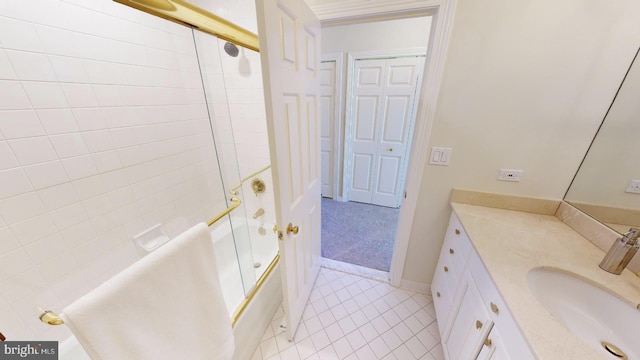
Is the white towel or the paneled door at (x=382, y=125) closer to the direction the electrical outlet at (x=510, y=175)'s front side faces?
the white towel

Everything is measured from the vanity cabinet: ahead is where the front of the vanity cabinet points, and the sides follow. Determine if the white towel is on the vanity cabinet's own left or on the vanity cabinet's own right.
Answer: on the vanity cabinet's own left

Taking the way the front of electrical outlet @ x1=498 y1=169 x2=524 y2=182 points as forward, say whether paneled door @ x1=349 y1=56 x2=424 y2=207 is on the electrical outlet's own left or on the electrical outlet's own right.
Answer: on the electrical outlet's own right

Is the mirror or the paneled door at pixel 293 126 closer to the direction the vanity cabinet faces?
the paneled door

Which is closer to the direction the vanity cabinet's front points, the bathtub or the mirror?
the bathtub

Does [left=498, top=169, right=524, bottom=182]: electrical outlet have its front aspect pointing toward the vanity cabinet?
yes

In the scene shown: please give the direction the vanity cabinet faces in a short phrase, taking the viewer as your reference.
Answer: facing to the left of the viewer
